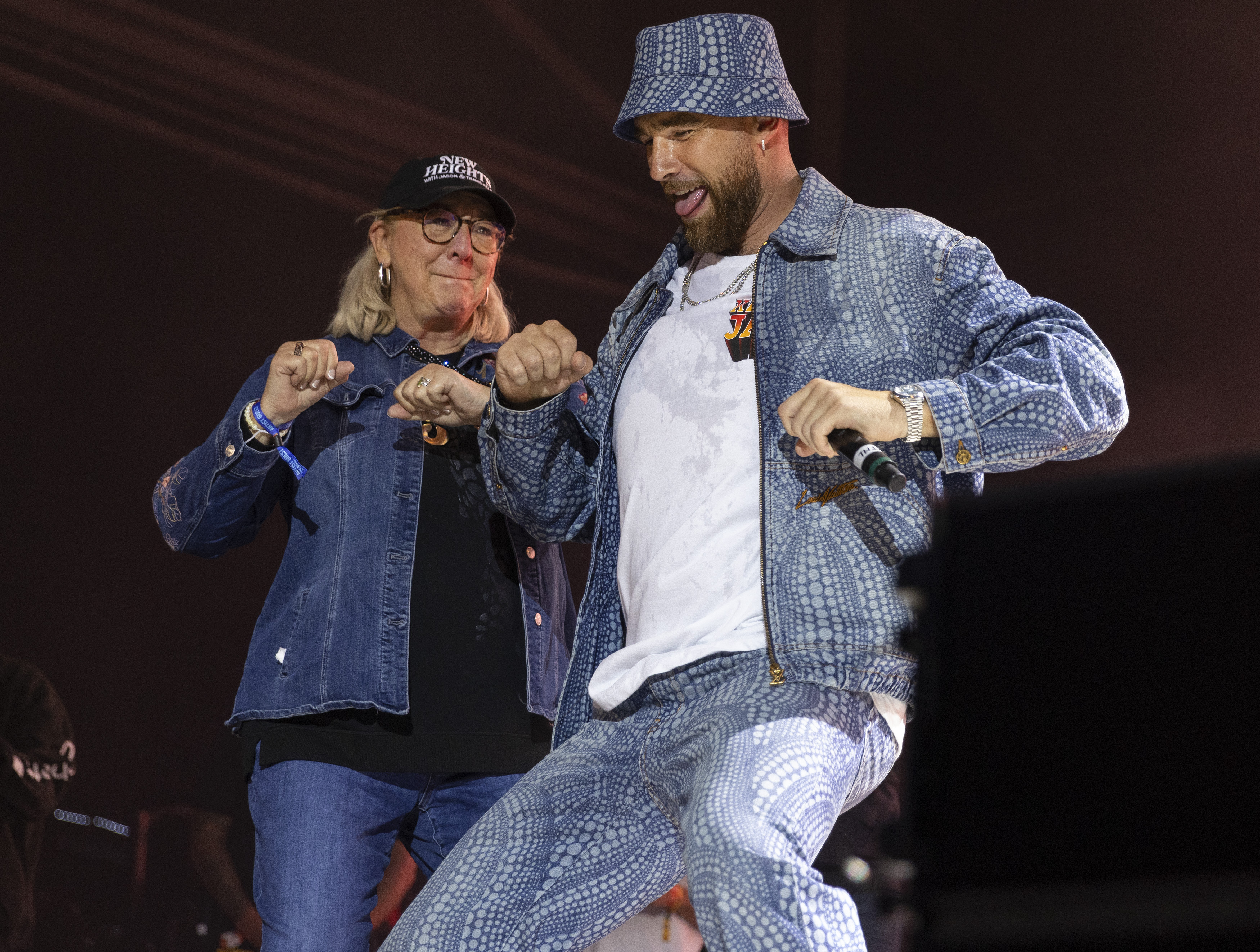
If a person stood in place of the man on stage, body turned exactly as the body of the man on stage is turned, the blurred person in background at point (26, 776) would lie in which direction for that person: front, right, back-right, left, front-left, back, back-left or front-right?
right

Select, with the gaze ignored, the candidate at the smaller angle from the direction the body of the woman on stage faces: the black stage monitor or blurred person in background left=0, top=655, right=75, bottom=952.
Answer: the black stage monitor

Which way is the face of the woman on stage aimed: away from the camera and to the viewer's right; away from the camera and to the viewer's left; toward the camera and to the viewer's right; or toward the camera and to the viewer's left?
toward the camera and to the viewer's right

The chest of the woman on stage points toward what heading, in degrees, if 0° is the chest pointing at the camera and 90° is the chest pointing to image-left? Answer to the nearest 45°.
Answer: approximately 315°

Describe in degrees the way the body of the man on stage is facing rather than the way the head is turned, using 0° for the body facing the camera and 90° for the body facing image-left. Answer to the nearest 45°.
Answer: approximately 45°

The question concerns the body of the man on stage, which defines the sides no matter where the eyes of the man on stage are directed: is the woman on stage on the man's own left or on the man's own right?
on the man's own right

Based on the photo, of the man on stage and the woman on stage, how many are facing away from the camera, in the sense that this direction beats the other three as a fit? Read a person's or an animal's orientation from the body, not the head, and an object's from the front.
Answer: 0

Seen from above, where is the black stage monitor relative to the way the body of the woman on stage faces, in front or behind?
in front

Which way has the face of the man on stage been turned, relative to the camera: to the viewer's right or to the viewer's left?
to the viewer's left

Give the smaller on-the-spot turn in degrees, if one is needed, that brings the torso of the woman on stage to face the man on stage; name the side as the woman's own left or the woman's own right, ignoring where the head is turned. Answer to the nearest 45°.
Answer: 0° — they already face them
